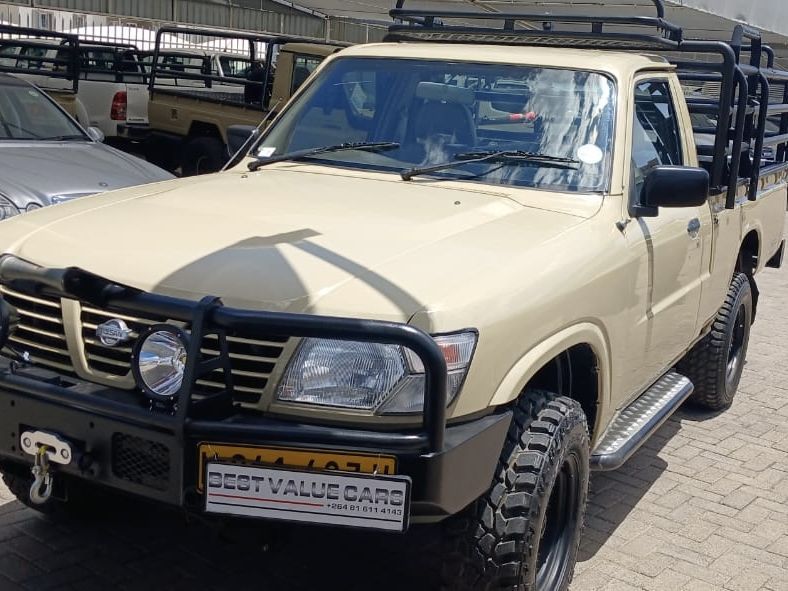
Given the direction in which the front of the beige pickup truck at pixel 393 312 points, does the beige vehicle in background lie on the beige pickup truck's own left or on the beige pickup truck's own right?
on the beige pickup truck's own right

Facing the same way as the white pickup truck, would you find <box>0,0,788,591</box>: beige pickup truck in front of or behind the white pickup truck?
behind

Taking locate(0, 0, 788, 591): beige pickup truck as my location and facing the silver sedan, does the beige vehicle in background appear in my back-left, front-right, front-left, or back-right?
front-right

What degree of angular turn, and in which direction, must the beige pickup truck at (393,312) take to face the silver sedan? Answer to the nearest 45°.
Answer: approximately 90° to its right

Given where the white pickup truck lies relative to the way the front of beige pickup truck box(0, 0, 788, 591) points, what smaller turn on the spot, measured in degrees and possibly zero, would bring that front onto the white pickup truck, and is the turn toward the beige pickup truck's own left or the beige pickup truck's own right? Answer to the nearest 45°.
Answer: approximately 135° to the beige pickup truck's own right

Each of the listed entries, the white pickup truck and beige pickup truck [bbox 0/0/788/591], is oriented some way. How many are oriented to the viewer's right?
0

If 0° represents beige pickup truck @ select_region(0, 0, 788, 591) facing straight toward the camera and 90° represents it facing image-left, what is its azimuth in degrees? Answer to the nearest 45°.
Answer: approximately 45°

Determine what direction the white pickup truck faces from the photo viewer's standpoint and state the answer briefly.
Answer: facing away from the viewer and to the left of the viewer

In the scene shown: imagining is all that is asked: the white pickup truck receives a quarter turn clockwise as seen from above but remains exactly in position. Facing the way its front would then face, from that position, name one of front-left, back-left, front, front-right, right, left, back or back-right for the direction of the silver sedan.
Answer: back-right
